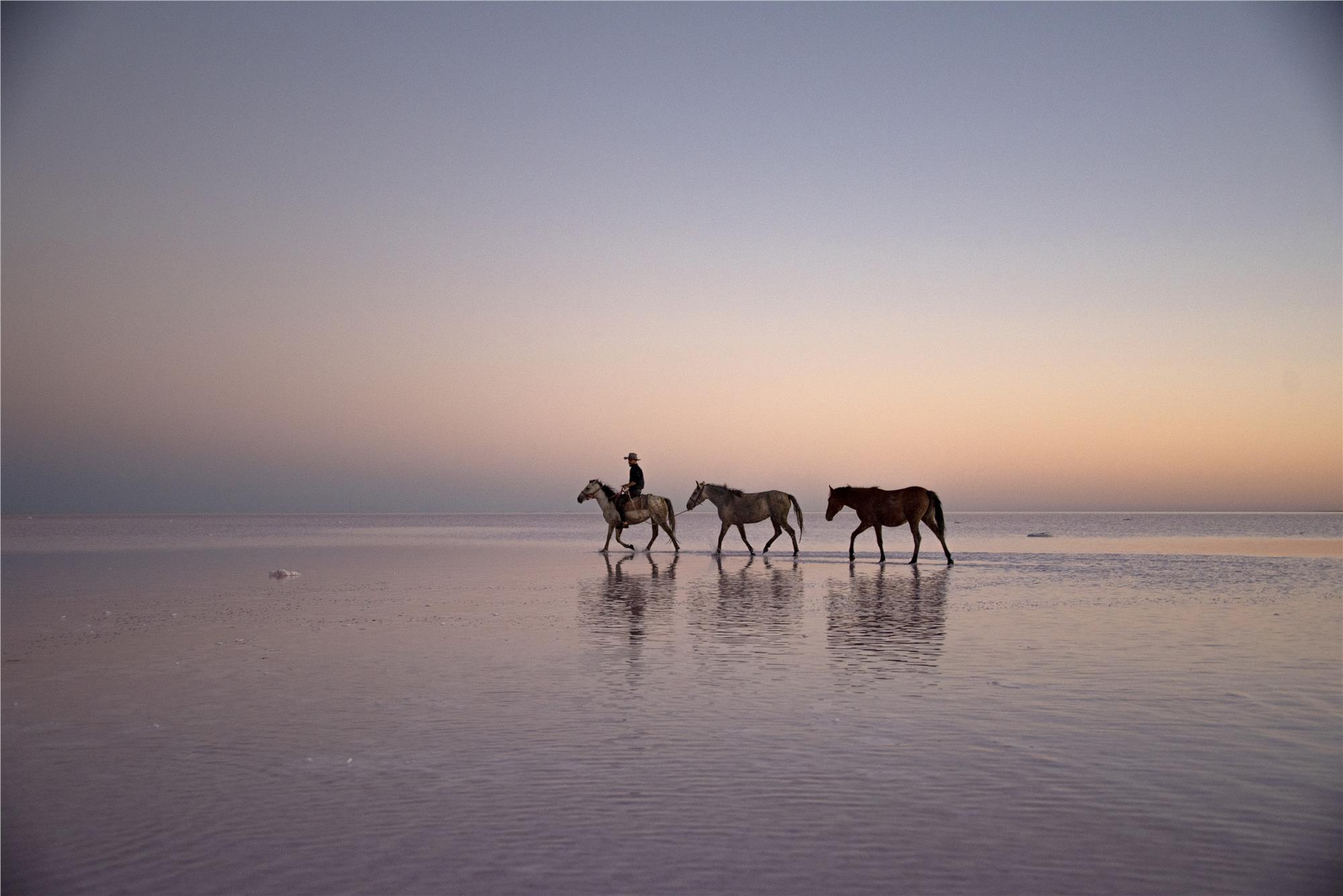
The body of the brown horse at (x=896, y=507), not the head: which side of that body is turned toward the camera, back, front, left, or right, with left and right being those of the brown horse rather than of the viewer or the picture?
left

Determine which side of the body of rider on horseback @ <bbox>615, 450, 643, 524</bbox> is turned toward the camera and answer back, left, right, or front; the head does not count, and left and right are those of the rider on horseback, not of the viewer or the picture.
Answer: left

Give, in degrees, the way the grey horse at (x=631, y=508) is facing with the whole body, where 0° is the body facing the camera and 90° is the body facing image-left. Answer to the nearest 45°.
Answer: approximately 90°

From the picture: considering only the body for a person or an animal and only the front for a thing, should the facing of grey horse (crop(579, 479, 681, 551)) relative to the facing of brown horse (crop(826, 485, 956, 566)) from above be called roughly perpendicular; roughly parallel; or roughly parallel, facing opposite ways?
roughly parallel

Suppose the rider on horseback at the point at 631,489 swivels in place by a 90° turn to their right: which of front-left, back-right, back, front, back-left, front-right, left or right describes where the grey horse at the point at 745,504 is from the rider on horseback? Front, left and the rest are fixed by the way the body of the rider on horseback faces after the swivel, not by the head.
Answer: right

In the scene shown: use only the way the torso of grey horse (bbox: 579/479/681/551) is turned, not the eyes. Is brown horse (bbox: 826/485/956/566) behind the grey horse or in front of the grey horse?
behind

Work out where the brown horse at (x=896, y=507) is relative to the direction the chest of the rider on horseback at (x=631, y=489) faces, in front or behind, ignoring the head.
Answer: behind

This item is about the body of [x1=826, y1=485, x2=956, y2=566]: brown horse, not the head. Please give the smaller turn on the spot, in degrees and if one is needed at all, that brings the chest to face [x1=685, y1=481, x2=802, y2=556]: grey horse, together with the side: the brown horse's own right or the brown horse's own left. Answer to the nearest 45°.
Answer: approximately 45° to the brown horse's own right

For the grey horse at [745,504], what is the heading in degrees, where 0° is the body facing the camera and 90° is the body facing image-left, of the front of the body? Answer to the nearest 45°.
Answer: approximately 90°

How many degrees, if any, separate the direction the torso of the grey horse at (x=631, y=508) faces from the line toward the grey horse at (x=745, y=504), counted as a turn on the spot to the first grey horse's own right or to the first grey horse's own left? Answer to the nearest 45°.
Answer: approximately 180°

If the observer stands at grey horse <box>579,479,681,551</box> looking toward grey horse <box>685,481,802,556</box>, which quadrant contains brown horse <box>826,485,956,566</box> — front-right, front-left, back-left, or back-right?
front-right

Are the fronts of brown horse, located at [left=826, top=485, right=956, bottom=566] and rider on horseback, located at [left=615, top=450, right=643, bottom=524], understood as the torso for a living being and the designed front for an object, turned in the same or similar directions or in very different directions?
same or similar directions

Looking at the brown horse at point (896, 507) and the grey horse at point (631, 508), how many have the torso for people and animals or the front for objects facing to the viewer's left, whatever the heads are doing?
2
